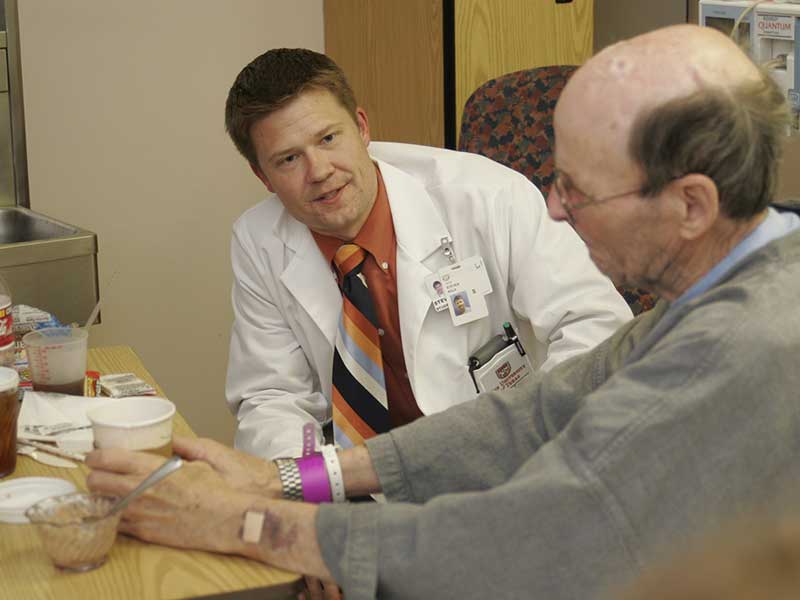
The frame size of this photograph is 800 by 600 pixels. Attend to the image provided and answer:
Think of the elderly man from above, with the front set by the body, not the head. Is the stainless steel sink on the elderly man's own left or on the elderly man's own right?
on the elderly man's own right

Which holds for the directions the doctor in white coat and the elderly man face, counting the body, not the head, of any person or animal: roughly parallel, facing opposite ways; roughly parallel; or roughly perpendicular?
roughly perpendicular

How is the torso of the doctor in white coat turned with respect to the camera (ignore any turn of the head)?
toward the camera

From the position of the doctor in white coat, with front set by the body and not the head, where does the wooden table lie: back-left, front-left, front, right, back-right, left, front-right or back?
front

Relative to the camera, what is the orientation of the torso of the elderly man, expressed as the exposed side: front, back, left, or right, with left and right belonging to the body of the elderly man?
left

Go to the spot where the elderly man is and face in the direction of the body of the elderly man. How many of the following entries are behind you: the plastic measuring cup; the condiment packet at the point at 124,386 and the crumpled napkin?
0

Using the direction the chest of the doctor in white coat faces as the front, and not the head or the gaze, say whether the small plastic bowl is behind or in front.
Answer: in front

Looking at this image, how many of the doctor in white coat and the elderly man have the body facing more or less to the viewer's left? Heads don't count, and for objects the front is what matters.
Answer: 1

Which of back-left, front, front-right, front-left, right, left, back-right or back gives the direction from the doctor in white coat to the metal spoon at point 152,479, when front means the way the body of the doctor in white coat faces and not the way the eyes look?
front

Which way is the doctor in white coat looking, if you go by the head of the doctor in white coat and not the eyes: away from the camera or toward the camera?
toward the camera
